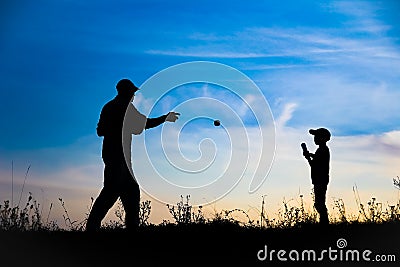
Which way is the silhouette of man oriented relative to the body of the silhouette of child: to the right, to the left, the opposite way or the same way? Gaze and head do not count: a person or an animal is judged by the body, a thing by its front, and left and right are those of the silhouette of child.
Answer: the opposite way

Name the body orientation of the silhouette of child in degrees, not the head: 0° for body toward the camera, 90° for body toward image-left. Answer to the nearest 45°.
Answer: approximately 90°

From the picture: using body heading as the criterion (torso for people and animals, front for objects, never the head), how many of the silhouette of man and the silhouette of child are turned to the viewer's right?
1

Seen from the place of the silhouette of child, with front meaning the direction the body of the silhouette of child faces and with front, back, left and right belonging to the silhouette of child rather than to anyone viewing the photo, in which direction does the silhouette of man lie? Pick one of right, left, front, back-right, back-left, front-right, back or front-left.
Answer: front-left

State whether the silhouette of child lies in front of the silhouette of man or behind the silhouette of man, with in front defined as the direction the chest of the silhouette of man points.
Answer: in front

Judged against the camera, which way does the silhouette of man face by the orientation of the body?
to the viewer's right
